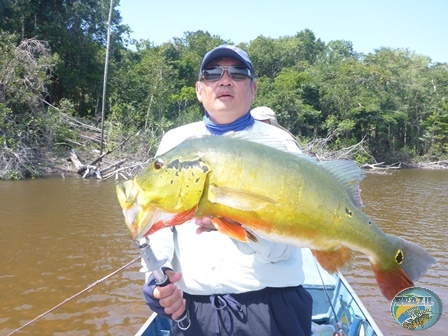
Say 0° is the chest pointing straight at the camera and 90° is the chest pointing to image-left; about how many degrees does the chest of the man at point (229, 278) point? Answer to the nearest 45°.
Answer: approximately 0°

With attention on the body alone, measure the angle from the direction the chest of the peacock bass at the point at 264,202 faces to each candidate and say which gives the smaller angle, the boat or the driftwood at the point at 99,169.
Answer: the driftwood

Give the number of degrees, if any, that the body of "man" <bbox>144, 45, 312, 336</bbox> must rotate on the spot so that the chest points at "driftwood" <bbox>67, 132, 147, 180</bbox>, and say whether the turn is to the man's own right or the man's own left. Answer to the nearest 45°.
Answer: approximately 180°

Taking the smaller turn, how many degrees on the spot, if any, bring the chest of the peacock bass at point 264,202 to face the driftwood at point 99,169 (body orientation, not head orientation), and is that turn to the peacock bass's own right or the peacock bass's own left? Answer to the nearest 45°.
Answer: approximately 45° to the peacock bass's own right

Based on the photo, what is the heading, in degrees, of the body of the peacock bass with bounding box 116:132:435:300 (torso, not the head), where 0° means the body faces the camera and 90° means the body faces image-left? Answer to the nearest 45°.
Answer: approximately 90°
